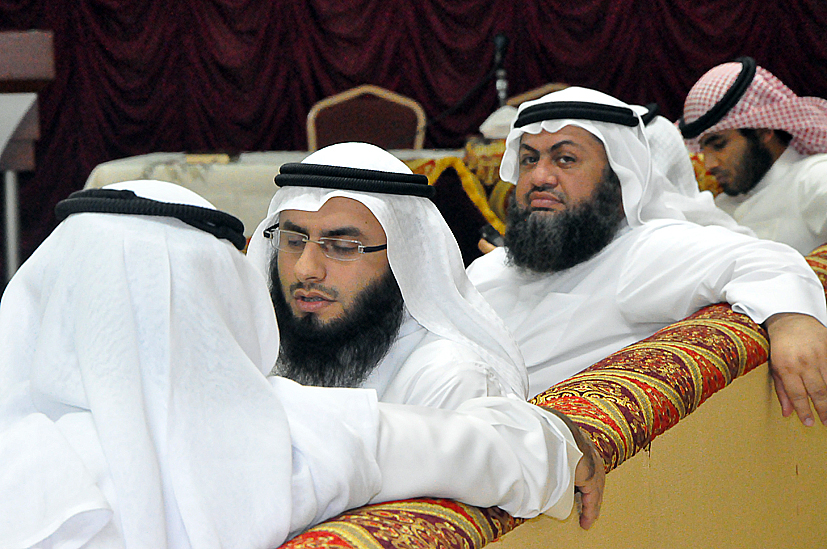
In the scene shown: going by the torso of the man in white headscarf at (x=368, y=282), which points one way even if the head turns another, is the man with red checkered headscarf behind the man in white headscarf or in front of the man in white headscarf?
behind

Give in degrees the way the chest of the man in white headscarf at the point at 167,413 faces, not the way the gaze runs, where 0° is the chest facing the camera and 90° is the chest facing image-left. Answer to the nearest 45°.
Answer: approximately 180°

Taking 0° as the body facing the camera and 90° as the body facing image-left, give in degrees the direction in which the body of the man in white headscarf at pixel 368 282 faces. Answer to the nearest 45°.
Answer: approximately 45°

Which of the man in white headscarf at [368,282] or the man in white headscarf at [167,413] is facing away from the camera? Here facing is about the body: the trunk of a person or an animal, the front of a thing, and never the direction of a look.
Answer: the man in white headscarf at [167,413]

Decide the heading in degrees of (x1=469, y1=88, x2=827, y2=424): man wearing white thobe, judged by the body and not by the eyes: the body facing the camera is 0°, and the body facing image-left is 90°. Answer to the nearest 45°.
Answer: approximately 45°

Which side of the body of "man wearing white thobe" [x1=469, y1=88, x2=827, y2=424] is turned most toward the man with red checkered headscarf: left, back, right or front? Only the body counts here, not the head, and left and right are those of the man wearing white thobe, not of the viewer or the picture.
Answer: back

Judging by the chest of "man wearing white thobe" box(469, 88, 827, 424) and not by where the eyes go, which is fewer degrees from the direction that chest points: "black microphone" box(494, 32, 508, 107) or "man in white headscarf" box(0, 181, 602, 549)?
the man in white headscarf

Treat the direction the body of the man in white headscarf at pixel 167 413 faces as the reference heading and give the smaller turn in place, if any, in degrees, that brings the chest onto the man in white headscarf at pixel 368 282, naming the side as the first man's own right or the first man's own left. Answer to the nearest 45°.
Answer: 0° — they already face them

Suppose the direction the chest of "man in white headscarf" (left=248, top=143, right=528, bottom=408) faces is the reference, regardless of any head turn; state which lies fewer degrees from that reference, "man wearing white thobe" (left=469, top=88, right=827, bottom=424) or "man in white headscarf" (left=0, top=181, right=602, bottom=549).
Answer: the man in white headscarf

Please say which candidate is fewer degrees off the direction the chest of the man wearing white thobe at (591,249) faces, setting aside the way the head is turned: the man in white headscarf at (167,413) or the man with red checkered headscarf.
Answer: the man in white headscarf

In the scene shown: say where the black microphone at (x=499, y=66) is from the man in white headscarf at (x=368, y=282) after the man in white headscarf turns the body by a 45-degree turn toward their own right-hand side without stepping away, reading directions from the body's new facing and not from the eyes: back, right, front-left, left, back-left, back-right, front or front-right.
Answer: right
